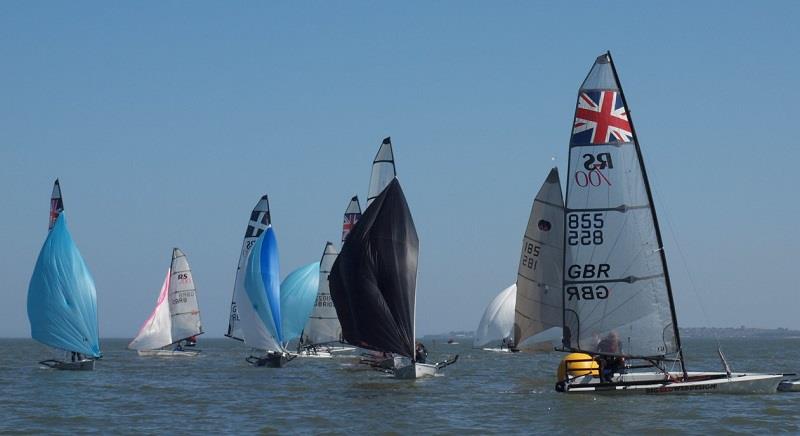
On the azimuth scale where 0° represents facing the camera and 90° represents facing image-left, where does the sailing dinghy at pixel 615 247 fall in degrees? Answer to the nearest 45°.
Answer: approximately 270°
